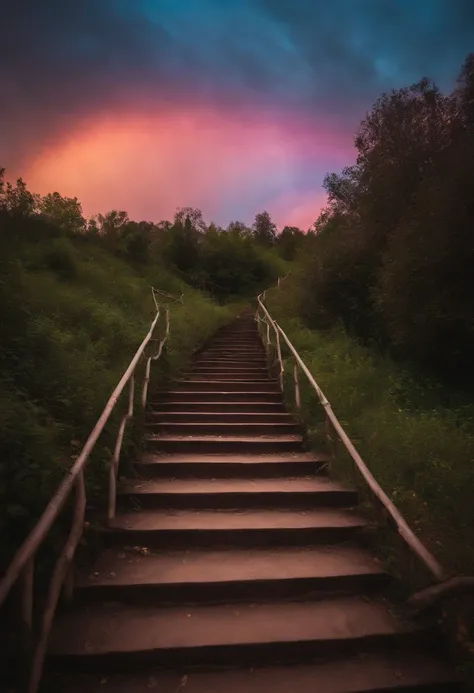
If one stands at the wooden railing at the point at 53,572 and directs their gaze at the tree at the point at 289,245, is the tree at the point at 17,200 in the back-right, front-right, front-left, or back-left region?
front-left

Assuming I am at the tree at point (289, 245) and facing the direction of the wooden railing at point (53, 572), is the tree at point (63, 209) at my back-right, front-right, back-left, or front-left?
front-right

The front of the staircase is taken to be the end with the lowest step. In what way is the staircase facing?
toward the camera

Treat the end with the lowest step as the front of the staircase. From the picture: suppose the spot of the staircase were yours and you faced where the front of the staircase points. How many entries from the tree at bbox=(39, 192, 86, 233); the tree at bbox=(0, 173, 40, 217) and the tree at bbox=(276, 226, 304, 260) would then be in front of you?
0

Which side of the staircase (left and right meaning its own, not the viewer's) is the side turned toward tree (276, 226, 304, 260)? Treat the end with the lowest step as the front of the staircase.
back

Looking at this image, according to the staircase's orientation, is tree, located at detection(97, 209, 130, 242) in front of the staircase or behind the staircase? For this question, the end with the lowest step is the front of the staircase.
behind

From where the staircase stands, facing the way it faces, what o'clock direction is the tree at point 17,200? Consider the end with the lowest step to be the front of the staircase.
The tree is roughly at 5 o'clock from the staircase.

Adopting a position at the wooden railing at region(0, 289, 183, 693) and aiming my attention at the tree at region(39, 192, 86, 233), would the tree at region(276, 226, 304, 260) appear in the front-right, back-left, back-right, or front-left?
front-right

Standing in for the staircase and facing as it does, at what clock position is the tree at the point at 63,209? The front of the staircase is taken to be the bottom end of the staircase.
The tree is roughly at 5 o'clock from the staircase.

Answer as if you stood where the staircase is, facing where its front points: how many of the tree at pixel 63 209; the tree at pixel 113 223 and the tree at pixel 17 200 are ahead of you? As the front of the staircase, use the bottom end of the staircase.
0
